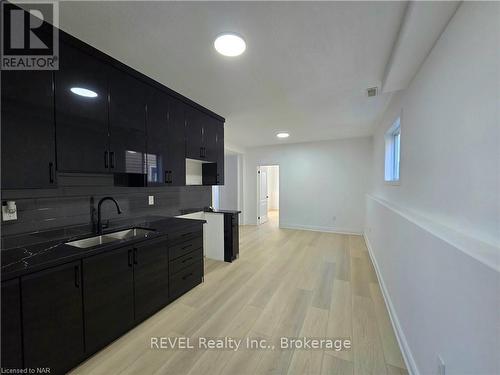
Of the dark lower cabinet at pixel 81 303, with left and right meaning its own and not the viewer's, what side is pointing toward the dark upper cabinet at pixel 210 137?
left

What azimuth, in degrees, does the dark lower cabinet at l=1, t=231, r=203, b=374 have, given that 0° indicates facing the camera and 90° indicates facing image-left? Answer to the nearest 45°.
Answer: approximately 315°

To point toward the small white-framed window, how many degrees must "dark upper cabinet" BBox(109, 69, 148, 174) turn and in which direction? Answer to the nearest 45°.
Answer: approximately 45° to its left

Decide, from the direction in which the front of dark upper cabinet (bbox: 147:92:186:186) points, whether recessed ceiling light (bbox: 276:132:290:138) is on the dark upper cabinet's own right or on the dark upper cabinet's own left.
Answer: on the dark upper cabinet's own left

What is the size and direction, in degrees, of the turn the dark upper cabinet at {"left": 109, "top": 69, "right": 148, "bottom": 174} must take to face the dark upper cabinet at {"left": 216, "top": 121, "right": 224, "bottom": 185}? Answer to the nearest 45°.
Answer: approximately 90° to its left

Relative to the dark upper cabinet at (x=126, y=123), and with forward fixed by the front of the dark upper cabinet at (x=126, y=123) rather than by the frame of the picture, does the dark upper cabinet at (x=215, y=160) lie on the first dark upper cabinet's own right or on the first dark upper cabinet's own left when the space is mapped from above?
on the first dark upper cabinet's own left

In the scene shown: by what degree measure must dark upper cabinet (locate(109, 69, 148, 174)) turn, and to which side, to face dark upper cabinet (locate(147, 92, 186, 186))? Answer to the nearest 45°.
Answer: approximately 90° to its left
